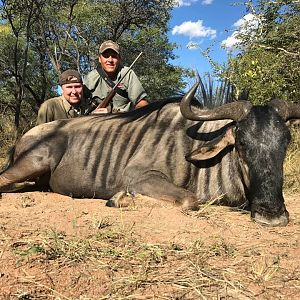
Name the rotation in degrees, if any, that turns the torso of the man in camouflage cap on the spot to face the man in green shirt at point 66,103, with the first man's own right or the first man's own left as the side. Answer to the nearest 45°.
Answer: approximately 45° to the first man's own right

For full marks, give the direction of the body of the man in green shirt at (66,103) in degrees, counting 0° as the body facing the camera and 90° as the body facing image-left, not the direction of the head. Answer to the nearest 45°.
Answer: approximately 315°

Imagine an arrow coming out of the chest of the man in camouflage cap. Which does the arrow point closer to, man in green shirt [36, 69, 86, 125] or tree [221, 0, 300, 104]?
the man in green shirt

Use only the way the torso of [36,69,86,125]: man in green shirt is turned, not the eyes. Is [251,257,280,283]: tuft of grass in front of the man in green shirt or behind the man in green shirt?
in front

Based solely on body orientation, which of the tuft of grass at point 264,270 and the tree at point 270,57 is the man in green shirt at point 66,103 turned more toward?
the tuft of grass

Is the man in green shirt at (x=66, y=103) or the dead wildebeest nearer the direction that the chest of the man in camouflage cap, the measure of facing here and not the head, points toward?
the dead wildebeest

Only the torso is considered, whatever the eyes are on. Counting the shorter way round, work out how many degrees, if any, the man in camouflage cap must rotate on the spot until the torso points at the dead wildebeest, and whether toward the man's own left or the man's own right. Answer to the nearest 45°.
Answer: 0° — they already face it

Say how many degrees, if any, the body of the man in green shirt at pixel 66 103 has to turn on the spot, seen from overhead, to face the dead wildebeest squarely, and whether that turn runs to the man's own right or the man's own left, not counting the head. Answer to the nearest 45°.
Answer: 0° — they already face it

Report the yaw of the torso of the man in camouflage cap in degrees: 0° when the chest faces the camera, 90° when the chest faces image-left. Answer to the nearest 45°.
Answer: approximately 0°

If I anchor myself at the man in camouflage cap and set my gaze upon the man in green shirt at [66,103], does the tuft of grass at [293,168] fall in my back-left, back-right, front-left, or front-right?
back-left

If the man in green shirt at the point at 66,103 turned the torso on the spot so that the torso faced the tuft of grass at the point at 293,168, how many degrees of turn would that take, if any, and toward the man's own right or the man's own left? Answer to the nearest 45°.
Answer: approximately 45° to the man's own left
